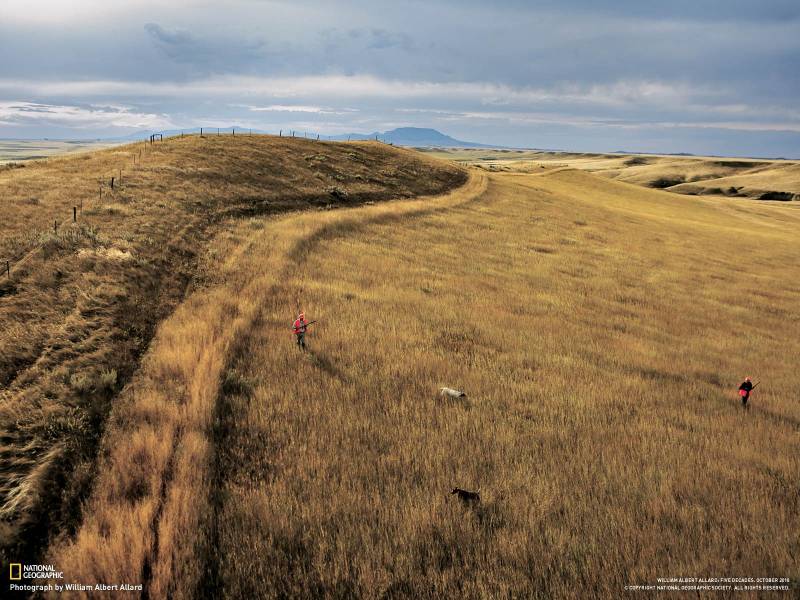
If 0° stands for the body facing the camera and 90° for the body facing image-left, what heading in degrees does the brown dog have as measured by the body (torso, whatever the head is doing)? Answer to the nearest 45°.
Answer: approximately 90°

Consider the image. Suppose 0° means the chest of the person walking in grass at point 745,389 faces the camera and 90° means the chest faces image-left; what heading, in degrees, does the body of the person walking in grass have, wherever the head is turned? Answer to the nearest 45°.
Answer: approximately 0°

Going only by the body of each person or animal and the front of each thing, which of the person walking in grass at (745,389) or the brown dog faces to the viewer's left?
the brown dog

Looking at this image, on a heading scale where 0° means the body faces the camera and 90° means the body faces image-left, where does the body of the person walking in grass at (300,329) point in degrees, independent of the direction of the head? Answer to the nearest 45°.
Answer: approximately 0°

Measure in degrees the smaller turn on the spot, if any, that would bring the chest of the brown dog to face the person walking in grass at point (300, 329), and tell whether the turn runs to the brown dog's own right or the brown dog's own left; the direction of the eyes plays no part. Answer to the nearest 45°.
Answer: approximately 45° to the brown dog's own right

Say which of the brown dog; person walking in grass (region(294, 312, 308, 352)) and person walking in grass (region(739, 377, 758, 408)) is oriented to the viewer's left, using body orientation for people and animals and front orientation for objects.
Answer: the brown dog
